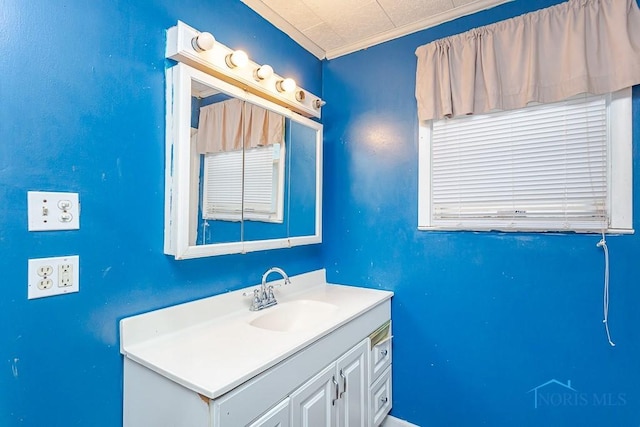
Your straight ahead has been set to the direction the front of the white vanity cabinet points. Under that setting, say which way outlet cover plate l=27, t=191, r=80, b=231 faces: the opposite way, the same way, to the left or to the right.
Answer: the same way

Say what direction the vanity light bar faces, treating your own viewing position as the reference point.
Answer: facing the viewer and to the right of the viewer

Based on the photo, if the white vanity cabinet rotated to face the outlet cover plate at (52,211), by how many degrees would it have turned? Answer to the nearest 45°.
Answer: approximately 135° to its right

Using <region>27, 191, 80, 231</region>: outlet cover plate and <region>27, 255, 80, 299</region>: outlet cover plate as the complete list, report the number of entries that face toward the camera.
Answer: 2

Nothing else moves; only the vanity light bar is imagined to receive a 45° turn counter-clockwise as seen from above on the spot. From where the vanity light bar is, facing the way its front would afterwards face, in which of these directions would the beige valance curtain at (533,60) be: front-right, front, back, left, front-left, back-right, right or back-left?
front

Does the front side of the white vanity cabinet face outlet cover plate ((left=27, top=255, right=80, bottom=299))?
no

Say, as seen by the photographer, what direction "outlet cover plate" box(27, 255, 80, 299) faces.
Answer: facing the viewer

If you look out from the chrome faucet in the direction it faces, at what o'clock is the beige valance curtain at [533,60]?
The beige valance curtain is roughly at 11 o'clock from the chrome faucet.

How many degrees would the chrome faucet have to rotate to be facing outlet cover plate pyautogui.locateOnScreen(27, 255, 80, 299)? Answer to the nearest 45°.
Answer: approximately 90° to its right

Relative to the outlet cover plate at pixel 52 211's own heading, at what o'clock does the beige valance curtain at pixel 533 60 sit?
The beige valance curtain is roughly at 10 o'clock from the outlet cover plate.

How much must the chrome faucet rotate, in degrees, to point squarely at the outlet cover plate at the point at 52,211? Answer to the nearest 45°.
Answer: approximately 90° to its right

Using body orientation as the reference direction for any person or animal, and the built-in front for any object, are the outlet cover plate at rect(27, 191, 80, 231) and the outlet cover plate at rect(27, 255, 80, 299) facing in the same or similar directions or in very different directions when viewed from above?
same or similar directions

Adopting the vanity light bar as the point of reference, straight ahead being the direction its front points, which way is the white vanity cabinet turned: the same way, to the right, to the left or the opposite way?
the same way

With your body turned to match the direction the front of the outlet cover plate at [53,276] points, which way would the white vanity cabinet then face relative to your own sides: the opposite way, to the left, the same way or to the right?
the same way
